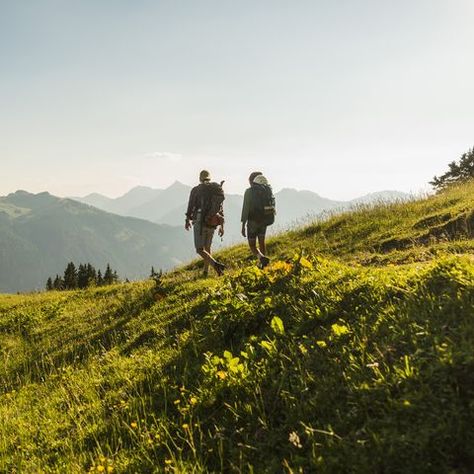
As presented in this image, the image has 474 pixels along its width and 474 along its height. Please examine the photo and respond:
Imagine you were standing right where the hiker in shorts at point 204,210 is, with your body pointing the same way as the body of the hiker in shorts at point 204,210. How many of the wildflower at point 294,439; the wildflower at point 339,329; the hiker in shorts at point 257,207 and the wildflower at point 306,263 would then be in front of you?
0

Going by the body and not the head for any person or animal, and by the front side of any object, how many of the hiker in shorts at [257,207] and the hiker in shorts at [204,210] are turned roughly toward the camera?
0

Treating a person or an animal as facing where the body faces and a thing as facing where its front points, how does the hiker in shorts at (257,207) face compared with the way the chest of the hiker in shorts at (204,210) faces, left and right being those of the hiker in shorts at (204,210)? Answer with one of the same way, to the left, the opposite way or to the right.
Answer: the same way

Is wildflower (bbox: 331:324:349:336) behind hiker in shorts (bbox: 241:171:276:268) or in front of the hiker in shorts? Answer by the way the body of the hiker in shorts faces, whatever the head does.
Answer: behind

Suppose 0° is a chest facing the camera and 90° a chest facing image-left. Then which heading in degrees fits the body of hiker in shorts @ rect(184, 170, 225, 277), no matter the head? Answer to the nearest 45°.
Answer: approximately 135°

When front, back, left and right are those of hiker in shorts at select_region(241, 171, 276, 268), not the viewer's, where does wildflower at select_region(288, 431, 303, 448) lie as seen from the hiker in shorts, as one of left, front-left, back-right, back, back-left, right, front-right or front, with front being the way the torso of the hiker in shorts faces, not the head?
back-left

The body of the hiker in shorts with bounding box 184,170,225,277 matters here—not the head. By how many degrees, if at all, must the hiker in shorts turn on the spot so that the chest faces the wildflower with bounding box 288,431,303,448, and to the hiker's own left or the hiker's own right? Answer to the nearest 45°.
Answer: approximately 135° to the hiker's own left

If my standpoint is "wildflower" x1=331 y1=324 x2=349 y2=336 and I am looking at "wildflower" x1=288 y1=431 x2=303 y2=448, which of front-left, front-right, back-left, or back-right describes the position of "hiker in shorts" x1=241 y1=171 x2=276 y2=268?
back-right

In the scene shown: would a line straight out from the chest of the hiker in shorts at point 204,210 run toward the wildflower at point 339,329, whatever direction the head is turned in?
no

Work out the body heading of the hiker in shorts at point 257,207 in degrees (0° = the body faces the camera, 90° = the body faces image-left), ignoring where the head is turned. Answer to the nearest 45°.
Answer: approximately 135°
